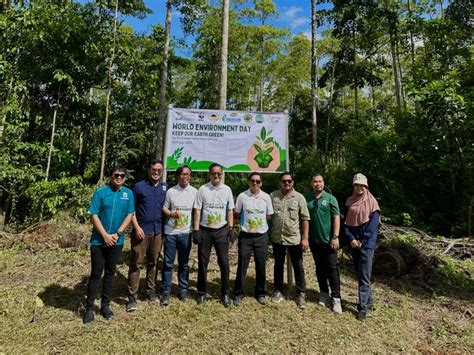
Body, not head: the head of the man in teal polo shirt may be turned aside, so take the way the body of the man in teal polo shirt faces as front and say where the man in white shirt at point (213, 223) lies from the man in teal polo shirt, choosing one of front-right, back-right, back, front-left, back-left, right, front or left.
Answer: left

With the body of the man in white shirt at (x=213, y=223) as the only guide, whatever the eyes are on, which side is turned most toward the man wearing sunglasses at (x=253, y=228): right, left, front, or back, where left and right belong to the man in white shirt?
left

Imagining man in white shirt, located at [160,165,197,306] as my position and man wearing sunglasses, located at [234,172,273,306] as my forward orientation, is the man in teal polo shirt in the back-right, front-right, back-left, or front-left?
back-right

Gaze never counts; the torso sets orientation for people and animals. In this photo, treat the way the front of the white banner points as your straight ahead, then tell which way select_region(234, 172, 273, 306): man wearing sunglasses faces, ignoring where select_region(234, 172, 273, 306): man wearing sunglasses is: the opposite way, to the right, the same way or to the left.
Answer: the same way

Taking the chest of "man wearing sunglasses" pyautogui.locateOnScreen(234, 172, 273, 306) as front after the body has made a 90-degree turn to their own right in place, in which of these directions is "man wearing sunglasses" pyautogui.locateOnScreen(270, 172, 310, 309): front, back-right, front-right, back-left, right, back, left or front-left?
back

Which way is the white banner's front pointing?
toward the camera

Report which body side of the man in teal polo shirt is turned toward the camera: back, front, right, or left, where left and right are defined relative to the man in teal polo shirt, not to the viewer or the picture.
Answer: front

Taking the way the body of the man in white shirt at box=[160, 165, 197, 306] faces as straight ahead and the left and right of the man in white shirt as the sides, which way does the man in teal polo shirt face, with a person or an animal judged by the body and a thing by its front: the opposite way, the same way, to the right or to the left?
the same way

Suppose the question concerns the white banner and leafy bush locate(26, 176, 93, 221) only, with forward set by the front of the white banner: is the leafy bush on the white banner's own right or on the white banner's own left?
on the white banner's own right

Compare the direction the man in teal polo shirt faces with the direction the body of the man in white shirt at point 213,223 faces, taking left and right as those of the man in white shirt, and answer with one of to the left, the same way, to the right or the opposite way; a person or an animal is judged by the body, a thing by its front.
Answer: the same way

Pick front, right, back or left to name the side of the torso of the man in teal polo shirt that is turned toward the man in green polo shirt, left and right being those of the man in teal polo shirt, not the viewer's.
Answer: left

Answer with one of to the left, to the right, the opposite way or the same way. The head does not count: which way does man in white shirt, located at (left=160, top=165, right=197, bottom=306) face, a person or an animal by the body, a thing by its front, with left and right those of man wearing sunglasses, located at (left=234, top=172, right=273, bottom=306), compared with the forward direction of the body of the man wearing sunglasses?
the same way

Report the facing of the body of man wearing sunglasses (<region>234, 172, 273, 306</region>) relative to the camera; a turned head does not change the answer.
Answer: toward the camera

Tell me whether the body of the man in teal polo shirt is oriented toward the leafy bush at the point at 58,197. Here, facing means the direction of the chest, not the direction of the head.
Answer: no

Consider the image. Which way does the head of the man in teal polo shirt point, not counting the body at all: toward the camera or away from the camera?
toward the camera
